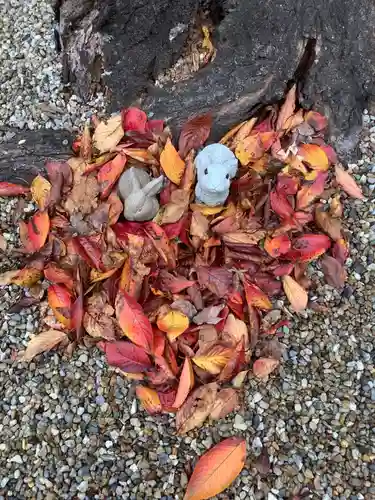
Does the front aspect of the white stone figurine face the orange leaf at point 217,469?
yes

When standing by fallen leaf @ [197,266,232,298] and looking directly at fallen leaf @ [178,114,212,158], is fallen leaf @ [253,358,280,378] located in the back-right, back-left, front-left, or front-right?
back-right

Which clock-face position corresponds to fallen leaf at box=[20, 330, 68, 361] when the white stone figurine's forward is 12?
The fallen leaf is roughly at 2 o'clock from the white stone figurine.

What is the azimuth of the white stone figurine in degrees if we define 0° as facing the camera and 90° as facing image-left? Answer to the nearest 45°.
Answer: approximately 0°
